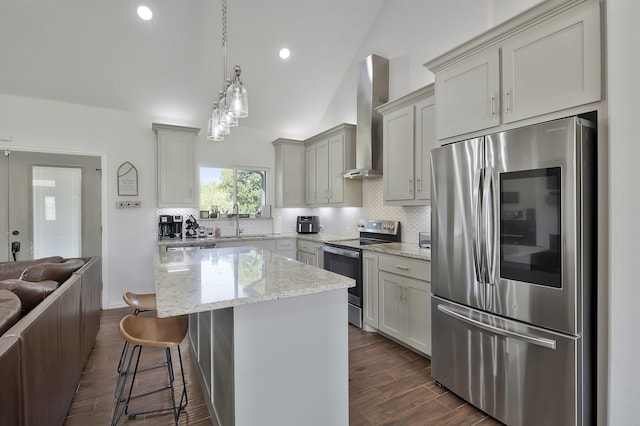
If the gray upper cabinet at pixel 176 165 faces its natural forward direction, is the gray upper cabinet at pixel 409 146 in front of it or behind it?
in front

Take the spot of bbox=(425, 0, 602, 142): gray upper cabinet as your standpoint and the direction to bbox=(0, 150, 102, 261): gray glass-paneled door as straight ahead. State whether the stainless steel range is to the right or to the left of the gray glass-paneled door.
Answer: right

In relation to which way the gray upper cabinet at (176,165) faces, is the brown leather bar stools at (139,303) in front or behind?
in front

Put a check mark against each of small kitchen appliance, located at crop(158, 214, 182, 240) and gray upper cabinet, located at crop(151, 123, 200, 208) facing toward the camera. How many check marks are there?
2

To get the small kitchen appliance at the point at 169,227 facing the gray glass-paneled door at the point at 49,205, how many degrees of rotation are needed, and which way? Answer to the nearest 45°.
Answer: approximately 90° to its right

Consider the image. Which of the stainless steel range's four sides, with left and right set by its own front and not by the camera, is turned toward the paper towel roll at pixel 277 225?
right

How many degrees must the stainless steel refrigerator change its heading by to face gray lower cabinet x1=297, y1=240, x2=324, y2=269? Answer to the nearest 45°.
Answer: approximately 90° to its right
